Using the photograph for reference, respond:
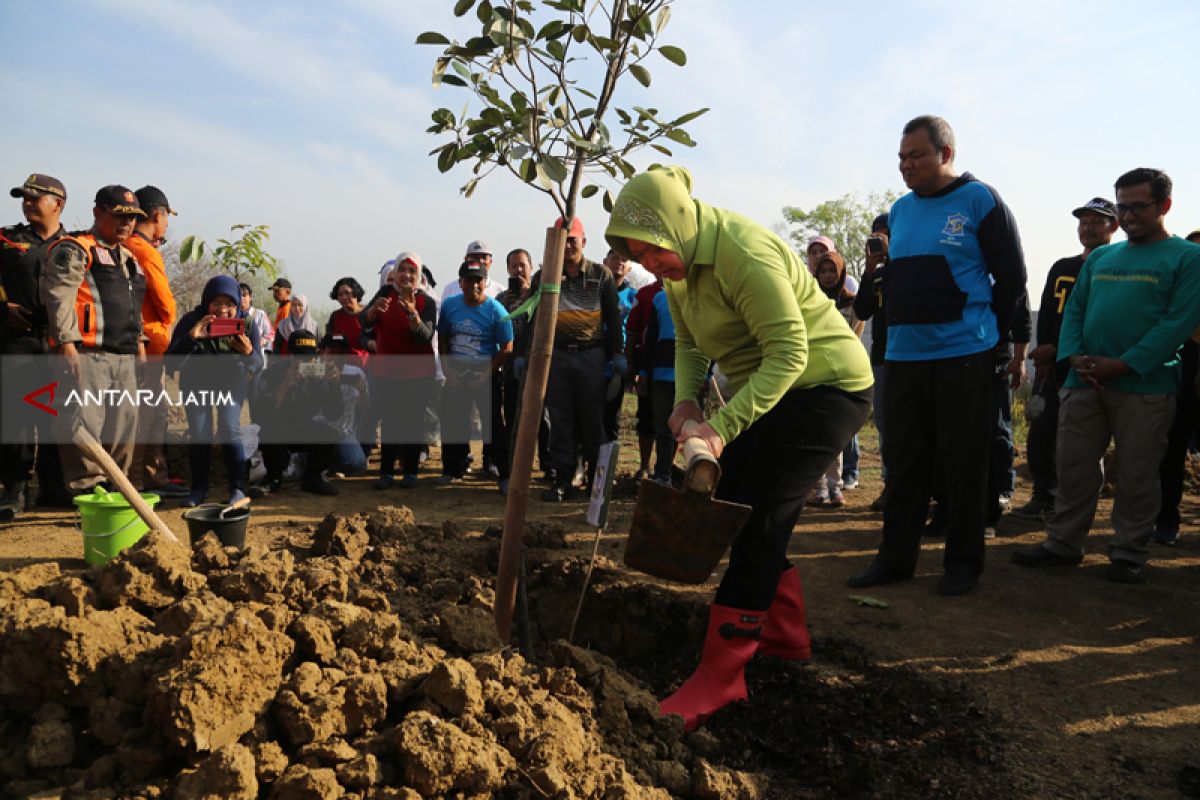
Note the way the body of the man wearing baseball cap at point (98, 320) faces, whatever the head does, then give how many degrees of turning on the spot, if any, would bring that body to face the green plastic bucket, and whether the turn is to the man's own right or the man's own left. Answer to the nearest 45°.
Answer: approximately 45° to the man's own right

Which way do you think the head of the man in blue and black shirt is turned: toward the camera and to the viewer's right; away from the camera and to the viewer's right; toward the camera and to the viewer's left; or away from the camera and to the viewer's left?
toward the camera and to the viewer's left

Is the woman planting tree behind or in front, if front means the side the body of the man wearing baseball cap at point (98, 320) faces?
in front

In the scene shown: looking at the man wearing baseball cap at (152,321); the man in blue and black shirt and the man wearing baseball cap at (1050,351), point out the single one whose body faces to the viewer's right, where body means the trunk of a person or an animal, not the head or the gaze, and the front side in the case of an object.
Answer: the man wearing baseball cap at (152,321)

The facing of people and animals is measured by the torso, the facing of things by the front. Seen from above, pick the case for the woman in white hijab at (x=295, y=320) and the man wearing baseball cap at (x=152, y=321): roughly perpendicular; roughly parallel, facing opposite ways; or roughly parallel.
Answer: roughly perpendicular

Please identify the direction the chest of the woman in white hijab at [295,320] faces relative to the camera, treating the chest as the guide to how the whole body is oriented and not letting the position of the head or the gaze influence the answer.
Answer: toward the camera

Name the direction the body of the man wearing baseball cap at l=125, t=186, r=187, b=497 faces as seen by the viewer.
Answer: to the viewer's right

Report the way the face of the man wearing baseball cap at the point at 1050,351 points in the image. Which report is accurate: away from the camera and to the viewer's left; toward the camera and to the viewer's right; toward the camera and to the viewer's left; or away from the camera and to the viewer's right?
toward the camera and to the viewer's left

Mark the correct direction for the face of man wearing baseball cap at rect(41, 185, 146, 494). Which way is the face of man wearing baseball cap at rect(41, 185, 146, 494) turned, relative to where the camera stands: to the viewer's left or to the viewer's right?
to the viewer's right

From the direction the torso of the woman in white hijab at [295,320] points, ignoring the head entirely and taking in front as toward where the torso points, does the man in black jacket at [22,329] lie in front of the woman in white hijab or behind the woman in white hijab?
in front

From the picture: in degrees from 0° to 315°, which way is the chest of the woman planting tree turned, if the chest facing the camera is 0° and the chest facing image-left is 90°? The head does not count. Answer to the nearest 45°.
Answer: approximately 45°

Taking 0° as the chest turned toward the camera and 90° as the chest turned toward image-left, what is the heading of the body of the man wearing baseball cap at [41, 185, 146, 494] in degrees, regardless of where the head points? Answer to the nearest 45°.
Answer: approximately 315°

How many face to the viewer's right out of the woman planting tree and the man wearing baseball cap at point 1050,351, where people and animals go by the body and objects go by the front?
0

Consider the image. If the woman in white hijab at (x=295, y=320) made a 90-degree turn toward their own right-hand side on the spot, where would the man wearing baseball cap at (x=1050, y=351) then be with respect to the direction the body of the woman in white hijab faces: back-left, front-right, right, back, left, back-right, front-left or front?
back-left

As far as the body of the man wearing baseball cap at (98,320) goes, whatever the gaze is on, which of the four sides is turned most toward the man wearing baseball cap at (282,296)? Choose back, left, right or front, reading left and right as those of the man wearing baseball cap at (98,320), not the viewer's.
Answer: left

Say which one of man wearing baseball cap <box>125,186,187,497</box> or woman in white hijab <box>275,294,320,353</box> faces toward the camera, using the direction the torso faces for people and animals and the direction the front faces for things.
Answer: the woman in white hijab
